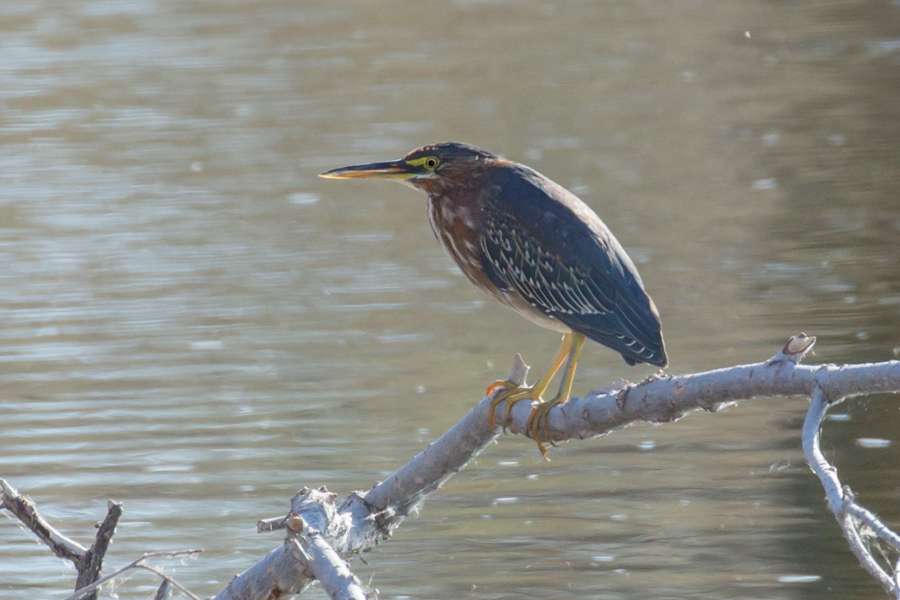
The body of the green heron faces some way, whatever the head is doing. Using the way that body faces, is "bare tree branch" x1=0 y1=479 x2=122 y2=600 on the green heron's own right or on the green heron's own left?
on the green heron's own left

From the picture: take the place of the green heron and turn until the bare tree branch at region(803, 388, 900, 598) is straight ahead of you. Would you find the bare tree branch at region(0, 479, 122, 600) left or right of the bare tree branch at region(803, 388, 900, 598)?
right

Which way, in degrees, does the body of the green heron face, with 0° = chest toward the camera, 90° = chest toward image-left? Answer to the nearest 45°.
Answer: approximately 90°

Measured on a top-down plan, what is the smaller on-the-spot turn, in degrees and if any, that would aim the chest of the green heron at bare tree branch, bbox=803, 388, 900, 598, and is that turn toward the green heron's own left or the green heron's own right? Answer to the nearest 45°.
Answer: approximately 180°
